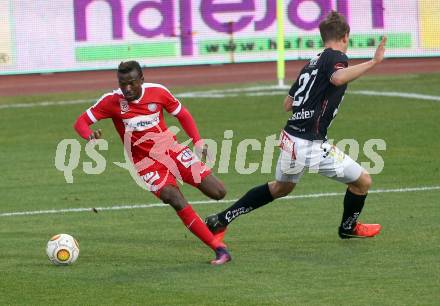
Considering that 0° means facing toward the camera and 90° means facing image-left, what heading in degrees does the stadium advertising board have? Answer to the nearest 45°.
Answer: approximately 0°

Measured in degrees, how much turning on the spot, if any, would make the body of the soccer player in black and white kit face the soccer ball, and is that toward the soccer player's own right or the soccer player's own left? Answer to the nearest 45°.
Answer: approximately 135° to the soccer player's own left

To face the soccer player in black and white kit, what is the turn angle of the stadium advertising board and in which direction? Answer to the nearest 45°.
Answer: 0° — it already faces them

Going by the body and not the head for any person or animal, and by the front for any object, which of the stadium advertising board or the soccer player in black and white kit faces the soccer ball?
the stadium advertising board

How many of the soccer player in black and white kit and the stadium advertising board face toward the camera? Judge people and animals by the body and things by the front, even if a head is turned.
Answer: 1

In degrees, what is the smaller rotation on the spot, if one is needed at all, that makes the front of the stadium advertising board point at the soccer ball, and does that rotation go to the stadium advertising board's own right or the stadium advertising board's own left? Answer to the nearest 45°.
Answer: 0° — it already faces it

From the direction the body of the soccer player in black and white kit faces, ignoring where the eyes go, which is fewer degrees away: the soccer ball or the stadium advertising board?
the stadium advertising board
